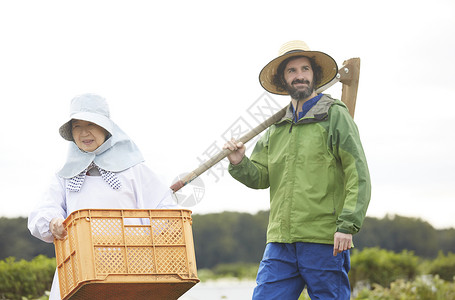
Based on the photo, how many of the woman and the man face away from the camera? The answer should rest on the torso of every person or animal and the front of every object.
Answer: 0

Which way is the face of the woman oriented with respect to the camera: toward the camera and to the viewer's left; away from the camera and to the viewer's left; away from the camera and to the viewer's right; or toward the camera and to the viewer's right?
toward the camera and to the viewer's left

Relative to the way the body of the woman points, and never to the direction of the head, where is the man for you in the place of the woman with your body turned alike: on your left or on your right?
on your left

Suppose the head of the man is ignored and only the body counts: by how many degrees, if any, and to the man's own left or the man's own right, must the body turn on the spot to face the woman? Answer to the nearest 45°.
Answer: approximately 45° to the man's own right

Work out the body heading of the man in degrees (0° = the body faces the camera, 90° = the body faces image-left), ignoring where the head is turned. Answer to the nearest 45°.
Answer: approximately 45°

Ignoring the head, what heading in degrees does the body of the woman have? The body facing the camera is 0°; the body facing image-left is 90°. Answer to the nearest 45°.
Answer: approximately 45°
